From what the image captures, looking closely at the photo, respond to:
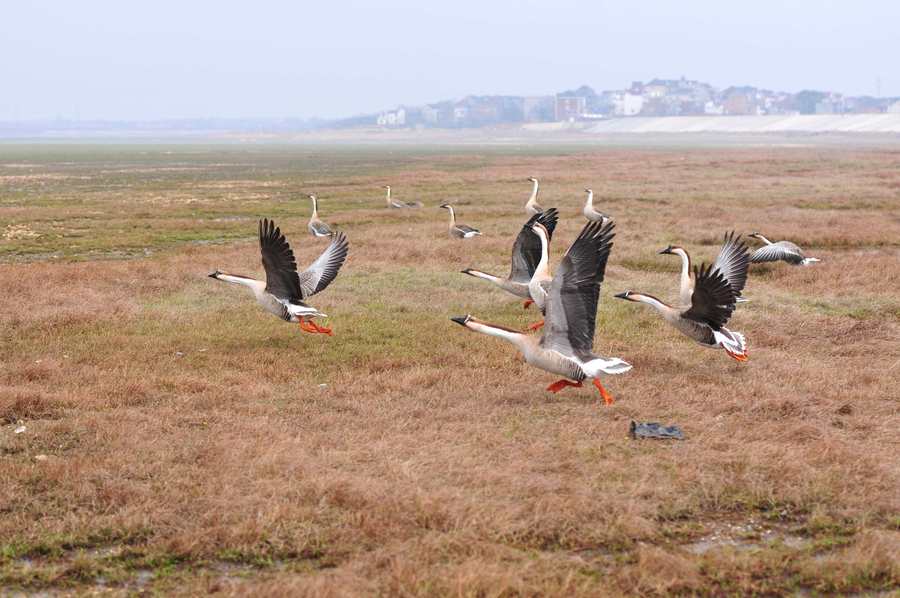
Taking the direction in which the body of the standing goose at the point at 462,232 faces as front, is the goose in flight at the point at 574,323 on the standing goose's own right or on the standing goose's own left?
on the standing goose's own left

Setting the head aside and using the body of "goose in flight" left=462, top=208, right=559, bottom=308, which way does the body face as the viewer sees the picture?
to the viewer's left

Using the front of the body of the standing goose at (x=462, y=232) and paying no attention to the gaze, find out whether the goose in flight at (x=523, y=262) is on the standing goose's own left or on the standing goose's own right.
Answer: on the standing goose's own left

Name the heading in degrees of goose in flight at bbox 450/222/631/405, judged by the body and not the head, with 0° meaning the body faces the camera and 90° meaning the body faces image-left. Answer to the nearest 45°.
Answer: approximately 90°

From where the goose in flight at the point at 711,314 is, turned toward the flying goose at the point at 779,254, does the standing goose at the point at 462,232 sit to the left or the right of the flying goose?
left

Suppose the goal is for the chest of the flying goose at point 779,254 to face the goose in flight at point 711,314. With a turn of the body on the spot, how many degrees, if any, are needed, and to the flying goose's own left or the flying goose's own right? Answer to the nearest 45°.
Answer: approximately 90° to the flying goose's own left

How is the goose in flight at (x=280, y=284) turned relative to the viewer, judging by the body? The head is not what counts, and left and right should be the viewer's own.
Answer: facing to the left of the viewer

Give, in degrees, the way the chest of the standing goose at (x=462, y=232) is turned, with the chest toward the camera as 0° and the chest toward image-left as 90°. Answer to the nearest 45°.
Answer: approximately 90°

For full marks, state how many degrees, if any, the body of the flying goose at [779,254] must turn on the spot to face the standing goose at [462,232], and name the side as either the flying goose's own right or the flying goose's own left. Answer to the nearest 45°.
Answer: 0° — it already faces it

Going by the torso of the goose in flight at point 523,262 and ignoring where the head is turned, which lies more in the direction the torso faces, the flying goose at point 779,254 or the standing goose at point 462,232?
the standing goose

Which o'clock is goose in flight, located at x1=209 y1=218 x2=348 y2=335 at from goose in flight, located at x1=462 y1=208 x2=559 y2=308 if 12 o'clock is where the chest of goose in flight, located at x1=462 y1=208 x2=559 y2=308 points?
goose in flight, located at x1=209 y1=218 x2=348 y2=335 is roughly at 11 o'clock from goose in flight, located at x1=462 y1=208 x2=559 y2=308.

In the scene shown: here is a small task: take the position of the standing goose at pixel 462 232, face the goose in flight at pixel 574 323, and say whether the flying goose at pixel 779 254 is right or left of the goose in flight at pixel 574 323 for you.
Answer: left

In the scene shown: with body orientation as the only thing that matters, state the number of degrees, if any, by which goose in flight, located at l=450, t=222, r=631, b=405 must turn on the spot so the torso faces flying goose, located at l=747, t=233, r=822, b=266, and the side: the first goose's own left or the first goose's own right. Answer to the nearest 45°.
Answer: approximately 135° to the first goose's own right
